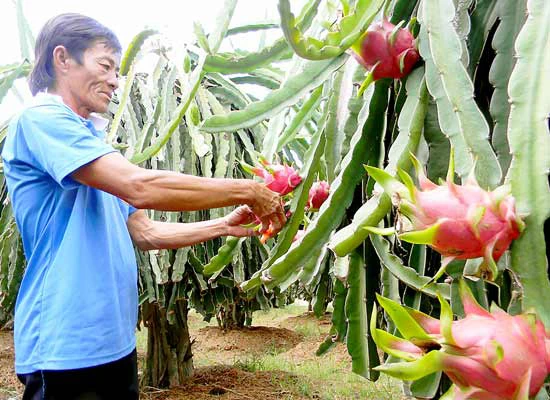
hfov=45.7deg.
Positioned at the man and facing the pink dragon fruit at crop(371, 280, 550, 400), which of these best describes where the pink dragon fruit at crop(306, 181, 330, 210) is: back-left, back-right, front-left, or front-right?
front-left

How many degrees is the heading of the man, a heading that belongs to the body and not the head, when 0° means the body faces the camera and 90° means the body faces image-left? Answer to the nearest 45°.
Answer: approximately 270°

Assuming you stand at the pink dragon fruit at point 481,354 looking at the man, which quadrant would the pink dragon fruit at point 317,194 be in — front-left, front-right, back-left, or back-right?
front-right

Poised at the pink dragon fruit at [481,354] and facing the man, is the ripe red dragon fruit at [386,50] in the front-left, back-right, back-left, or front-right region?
front-right

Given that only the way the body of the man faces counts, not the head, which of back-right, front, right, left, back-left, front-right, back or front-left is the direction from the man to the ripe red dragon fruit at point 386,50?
front-right

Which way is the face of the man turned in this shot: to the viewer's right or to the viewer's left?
to the viewer's right
